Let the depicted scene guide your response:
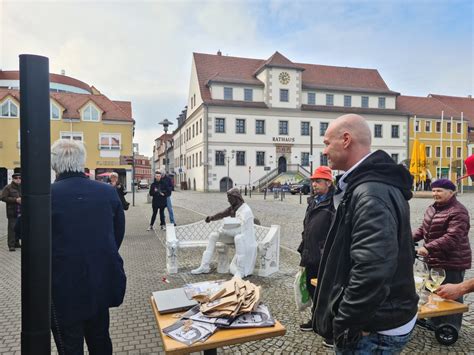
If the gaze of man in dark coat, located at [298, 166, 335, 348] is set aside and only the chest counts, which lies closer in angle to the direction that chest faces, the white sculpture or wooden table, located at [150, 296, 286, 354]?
the wooden table

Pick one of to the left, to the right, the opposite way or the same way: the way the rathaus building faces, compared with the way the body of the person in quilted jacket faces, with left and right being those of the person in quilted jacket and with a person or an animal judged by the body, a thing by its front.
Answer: to the left

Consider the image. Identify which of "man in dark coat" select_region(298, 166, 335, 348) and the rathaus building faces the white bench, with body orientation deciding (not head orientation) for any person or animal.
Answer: the rathaus building

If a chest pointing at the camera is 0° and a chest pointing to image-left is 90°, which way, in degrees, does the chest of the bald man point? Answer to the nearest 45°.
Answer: approximately 90°

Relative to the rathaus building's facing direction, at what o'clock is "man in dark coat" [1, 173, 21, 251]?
The man in dark coat is roughly at 12 o'clock from the rathaus building.

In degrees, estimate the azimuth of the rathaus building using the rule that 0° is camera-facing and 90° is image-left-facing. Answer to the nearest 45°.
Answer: approximately 0°

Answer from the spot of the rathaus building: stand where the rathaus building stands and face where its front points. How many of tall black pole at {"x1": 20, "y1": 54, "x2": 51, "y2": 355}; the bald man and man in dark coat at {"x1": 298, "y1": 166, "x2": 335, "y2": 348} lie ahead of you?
3

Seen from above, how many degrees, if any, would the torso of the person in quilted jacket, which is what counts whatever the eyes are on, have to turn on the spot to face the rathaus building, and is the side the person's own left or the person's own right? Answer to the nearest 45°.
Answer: approximately 90° to the person's own right

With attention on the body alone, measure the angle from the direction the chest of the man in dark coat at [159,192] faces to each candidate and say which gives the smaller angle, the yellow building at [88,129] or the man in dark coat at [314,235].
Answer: the man in dark coat

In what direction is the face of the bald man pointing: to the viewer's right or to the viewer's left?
to the viewer's left
